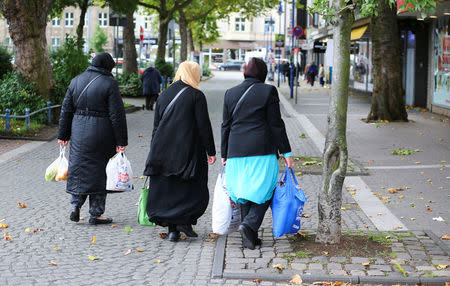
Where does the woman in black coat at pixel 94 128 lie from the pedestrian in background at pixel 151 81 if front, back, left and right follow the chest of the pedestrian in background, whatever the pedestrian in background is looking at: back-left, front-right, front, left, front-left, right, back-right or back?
back

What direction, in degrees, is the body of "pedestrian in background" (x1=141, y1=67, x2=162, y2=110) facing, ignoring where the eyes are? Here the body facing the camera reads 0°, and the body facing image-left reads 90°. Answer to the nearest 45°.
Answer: approximately 180°

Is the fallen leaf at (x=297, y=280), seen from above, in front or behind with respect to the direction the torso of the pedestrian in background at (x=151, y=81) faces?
behind

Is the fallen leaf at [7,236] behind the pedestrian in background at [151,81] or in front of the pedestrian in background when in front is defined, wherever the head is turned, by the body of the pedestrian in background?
behind

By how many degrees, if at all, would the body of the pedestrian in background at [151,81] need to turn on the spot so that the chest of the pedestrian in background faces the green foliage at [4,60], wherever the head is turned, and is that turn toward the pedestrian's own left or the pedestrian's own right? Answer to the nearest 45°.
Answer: approximately 90° to the pedestrian's own left

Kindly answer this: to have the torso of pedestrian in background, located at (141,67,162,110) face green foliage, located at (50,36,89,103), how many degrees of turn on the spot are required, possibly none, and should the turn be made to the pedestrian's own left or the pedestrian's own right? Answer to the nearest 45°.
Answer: approximately 135° to the pedestrian's own left

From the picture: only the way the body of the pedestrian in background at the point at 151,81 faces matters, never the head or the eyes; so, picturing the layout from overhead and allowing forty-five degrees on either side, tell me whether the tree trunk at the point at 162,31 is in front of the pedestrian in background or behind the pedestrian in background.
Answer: in front

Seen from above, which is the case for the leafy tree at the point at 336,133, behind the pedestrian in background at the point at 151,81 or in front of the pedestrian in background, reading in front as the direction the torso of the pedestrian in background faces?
behind

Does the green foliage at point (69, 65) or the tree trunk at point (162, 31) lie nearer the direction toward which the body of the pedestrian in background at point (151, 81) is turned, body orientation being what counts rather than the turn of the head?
the tree trunk

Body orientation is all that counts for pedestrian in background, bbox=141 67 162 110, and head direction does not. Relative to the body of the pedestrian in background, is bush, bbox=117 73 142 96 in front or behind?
in front

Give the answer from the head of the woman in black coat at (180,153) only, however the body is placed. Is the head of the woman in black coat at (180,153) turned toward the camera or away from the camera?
away from the camera

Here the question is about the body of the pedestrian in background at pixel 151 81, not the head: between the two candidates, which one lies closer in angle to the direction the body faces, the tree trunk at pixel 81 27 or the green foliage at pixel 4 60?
the tree trunk

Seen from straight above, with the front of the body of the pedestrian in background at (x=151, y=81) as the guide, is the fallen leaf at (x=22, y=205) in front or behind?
behind

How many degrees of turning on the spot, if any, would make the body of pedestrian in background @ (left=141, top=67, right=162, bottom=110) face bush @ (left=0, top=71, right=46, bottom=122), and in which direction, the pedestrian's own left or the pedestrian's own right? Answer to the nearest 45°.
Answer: approximately 135° to the pedestrian's own left
